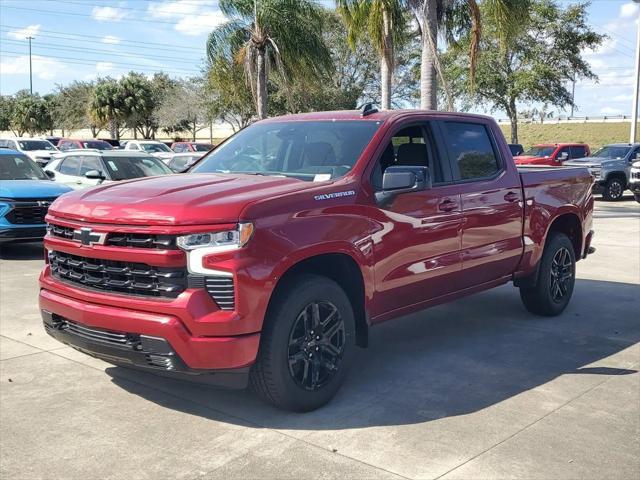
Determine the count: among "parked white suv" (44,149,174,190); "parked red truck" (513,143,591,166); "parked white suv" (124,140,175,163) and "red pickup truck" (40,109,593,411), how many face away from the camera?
0

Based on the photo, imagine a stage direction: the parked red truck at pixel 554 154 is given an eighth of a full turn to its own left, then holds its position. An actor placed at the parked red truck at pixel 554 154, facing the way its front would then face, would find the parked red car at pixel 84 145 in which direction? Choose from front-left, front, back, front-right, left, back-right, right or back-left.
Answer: right

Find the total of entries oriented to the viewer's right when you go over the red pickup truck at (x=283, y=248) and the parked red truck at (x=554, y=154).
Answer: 0

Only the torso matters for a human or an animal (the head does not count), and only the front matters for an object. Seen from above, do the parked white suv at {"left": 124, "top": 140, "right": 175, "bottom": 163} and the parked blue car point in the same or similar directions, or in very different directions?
same or similar directions

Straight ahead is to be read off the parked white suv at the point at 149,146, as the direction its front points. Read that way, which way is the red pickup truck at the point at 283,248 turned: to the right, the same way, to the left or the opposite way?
to the right

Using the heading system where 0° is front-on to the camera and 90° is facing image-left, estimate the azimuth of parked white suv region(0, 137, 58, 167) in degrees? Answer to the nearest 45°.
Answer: approximately 315°

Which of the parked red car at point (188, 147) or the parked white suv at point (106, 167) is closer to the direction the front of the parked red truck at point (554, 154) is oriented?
the parked white suv

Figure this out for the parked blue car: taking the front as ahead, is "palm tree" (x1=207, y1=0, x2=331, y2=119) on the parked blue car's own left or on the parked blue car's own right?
on the parked blue car's own left

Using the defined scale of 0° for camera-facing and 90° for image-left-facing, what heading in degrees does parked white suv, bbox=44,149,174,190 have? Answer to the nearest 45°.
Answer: approximately 315°

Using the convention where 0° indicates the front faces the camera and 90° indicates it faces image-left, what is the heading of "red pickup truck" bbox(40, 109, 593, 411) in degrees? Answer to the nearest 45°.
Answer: approximately 45°

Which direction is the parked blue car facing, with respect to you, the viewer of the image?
facing the viewer and to the right of the viewer

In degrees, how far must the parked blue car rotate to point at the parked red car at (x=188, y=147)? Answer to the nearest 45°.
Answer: approximately 135° to its left

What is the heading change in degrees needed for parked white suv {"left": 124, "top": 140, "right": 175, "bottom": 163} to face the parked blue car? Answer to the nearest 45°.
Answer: approximately 45° to its right
